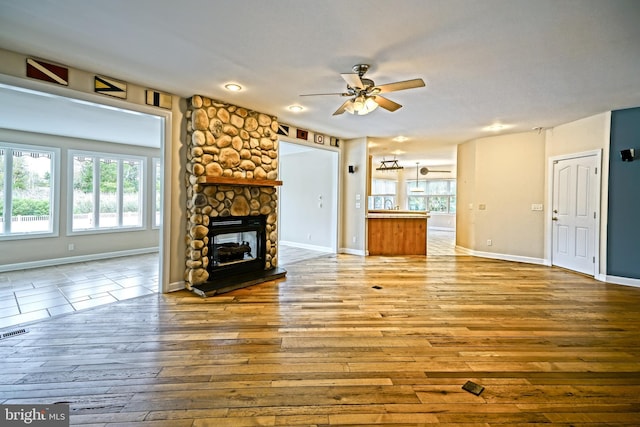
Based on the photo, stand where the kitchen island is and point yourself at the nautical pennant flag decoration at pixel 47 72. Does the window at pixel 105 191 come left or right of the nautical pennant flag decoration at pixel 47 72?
right

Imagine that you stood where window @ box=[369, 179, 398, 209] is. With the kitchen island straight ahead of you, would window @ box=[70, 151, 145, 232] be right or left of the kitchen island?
right

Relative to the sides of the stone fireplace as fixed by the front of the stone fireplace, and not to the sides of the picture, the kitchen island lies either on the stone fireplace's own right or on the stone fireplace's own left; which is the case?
on the stone fireplace's own left

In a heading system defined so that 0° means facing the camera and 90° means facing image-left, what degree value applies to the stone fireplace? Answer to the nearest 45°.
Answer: approximately 315°

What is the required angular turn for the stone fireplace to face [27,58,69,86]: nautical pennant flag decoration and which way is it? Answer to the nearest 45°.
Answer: approximately 90° to its right

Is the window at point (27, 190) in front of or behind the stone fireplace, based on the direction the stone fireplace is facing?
behind

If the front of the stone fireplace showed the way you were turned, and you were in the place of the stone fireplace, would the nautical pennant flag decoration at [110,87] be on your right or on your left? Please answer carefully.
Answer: on your right
